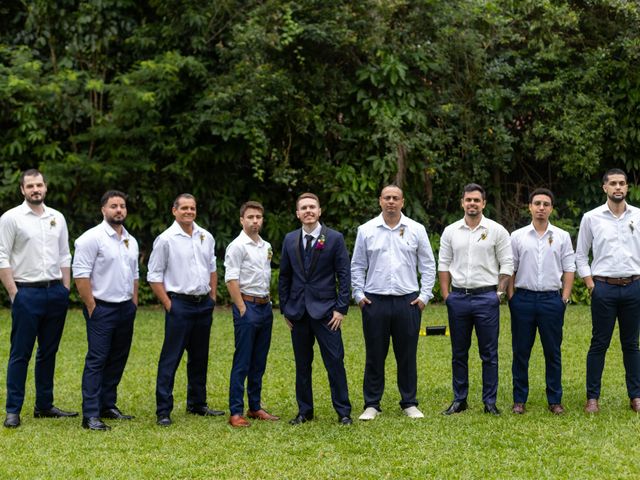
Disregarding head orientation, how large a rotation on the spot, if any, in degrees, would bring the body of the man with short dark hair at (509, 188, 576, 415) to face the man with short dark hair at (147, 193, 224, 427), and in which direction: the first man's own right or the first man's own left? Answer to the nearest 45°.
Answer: approximately 90° to the first man's own right

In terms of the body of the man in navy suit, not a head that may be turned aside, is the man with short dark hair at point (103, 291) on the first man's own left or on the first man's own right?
on the first man's own right

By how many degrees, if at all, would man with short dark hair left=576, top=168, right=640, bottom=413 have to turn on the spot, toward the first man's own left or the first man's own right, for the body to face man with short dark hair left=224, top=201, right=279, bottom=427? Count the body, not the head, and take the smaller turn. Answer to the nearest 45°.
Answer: approximately 90° to the first man's own right

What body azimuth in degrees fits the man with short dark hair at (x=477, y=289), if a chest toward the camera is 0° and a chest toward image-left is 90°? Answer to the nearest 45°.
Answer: approximately 0°

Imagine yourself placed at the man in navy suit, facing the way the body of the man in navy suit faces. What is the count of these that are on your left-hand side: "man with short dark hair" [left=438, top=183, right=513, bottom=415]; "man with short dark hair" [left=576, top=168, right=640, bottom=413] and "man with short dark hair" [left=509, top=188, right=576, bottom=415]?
3

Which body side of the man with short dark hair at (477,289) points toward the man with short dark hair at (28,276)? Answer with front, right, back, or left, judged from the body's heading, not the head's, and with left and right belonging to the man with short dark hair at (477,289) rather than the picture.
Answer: right

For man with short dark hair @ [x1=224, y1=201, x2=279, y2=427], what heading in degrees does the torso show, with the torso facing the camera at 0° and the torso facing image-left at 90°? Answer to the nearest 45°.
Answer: approximately 315°

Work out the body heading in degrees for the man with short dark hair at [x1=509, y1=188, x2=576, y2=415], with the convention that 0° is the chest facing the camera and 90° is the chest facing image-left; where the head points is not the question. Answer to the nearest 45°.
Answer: approximately 0°
